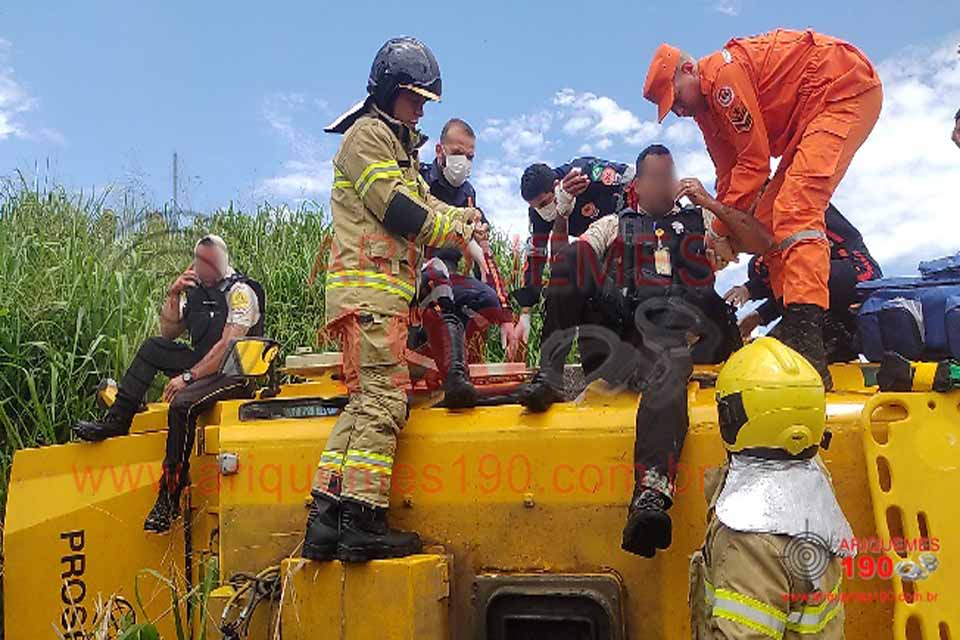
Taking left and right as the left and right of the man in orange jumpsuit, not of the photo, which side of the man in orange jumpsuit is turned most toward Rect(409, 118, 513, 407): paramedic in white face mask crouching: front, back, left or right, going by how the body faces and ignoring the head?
front

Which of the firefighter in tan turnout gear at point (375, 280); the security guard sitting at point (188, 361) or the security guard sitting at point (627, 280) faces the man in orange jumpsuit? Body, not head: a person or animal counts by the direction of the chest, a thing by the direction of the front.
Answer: the firefighter in tan turnout gear

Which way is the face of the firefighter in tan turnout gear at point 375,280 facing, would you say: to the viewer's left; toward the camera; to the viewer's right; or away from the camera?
to the viewer's right

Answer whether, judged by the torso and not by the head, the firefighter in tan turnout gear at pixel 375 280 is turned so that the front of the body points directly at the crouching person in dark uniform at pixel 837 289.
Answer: yes

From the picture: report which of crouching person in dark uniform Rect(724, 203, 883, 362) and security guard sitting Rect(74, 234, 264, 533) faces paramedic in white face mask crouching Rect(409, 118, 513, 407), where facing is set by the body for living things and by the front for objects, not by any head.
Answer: crouching person in dark uniform Rect(724, 203, 883, 362)

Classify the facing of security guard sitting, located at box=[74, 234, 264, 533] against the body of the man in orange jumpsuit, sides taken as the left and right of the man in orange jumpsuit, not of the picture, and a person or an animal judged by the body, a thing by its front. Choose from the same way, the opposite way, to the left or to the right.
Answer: to the left

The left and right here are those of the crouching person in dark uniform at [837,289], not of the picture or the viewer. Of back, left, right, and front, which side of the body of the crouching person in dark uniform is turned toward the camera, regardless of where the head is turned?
left

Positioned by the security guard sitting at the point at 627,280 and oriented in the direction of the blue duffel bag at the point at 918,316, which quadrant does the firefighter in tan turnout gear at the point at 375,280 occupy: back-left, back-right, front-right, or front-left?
back-right

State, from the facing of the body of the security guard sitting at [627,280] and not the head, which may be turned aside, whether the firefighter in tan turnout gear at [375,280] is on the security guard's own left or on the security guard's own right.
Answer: on the security guard's own right

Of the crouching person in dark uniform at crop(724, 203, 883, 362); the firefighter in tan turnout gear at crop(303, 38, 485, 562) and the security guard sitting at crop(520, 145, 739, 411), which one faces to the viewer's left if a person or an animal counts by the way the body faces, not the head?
the crouching person in dark uniform at crop(724, 203, 883, 362)

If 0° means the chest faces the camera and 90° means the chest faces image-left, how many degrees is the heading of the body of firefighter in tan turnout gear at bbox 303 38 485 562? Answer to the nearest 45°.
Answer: approximately 270°

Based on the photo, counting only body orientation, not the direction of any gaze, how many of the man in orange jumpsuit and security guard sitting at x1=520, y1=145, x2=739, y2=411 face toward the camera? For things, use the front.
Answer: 1

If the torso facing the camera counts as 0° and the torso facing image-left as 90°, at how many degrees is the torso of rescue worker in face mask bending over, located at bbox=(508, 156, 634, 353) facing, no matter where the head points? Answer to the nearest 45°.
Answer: approximately 45°

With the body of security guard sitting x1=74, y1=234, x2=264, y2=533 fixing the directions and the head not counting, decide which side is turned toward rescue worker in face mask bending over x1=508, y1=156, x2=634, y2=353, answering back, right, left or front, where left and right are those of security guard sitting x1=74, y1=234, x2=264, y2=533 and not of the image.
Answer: left

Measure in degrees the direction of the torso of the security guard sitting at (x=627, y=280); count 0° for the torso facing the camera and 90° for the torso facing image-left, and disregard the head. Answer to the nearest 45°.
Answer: approximately 0°
